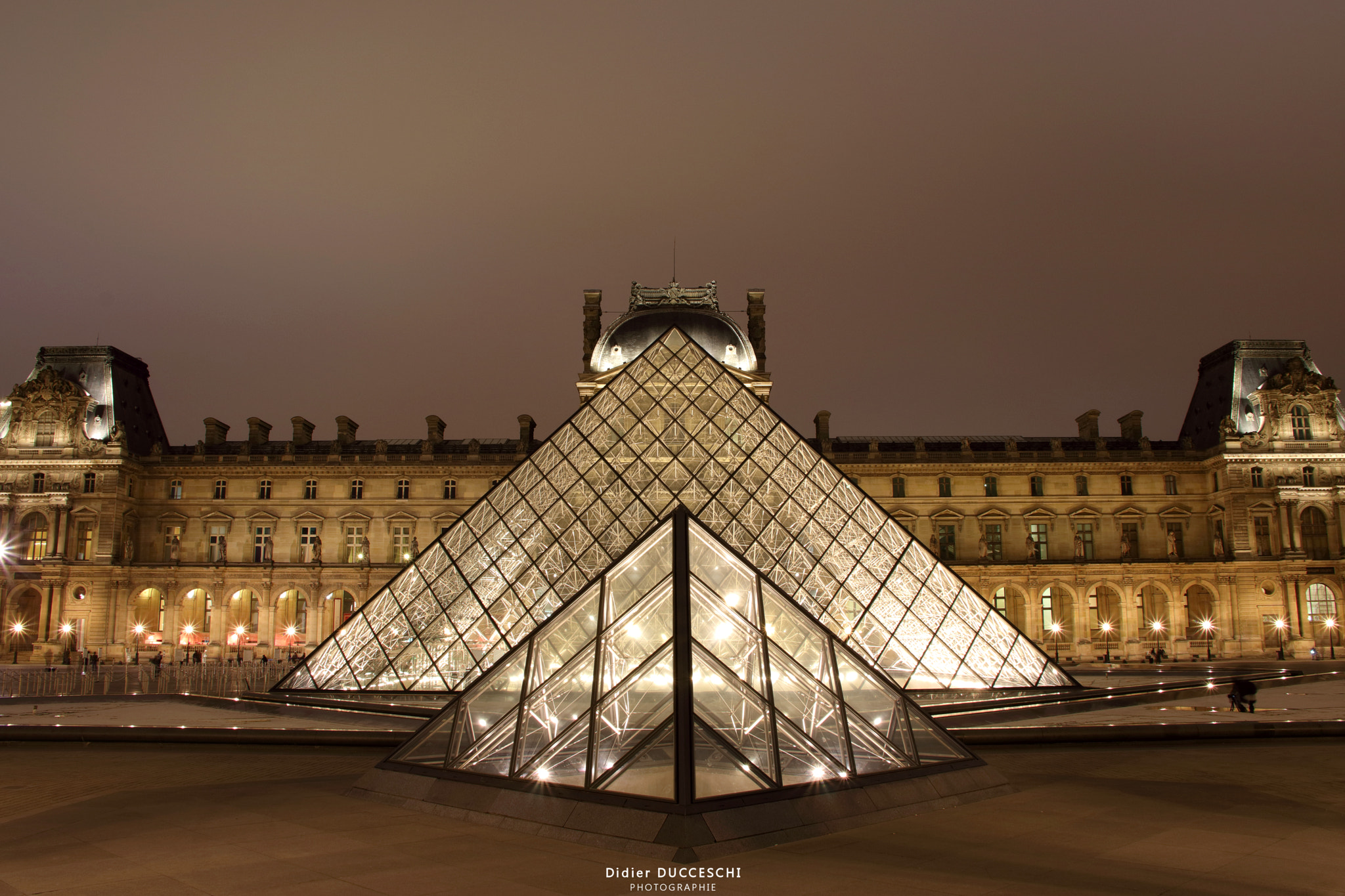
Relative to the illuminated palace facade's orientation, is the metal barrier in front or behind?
in front

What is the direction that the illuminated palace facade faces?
toward the camera

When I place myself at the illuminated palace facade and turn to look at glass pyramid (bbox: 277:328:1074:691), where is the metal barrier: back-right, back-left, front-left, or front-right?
front-right

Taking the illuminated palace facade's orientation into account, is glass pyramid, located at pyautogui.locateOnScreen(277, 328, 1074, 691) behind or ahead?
ahead

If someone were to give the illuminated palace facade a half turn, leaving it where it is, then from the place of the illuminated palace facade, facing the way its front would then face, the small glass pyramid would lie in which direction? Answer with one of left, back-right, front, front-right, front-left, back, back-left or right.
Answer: back
